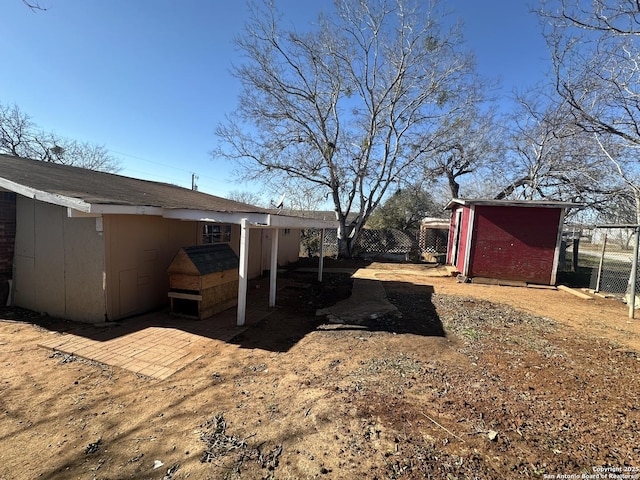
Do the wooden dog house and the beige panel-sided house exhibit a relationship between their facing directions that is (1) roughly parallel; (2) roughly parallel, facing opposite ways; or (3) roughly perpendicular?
roughly perpendicular

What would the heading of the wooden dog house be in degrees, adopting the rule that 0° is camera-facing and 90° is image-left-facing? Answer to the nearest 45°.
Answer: approximately 45°

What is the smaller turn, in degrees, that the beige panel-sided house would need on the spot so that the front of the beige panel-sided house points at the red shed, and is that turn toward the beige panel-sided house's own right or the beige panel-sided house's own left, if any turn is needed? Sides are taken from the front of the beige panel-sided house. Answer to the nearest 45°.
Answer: approximately 45° to the beige panel-sided house's own left

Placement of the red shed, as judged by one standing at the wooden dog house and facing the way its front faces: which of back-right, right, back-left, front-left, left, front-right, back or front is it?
back-left
